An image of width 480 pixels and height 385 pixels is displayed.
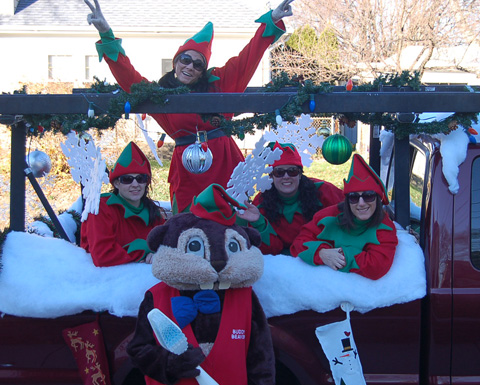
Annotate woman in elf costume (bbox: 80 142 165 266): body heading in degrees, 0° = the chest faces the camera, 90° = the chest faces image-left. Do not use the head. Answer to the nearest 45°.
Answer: approximately 315°

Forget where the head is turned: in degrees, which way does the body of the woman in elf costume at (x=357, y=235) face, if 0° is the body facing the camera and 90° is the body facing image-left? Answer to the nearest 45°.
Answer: approximately 0°

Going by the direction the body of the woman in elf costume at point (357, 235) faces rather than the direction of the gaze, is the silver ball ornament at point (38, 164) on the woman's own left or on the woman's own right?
on the woman's own right

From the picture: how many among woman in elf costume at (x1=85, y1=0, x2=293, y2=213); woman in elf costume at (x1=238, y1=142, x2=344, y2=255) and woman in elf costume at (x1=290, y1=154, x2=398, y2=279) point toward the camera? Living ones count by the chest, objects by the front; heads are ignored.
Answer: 3

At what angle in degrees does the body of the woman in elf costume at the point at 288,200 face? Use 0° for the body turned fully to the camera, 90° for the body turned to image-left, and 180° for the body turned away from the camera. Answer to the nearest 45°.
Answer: approximately 0°

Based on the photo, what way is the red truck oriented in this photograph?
to the viewer's right

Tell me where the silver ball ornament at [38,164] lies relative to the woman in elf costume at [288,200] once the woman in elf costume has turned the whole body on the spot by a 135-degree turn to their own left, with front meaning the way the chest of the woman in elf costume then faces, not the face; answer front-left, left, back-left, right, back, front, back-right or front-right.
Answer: back-left
